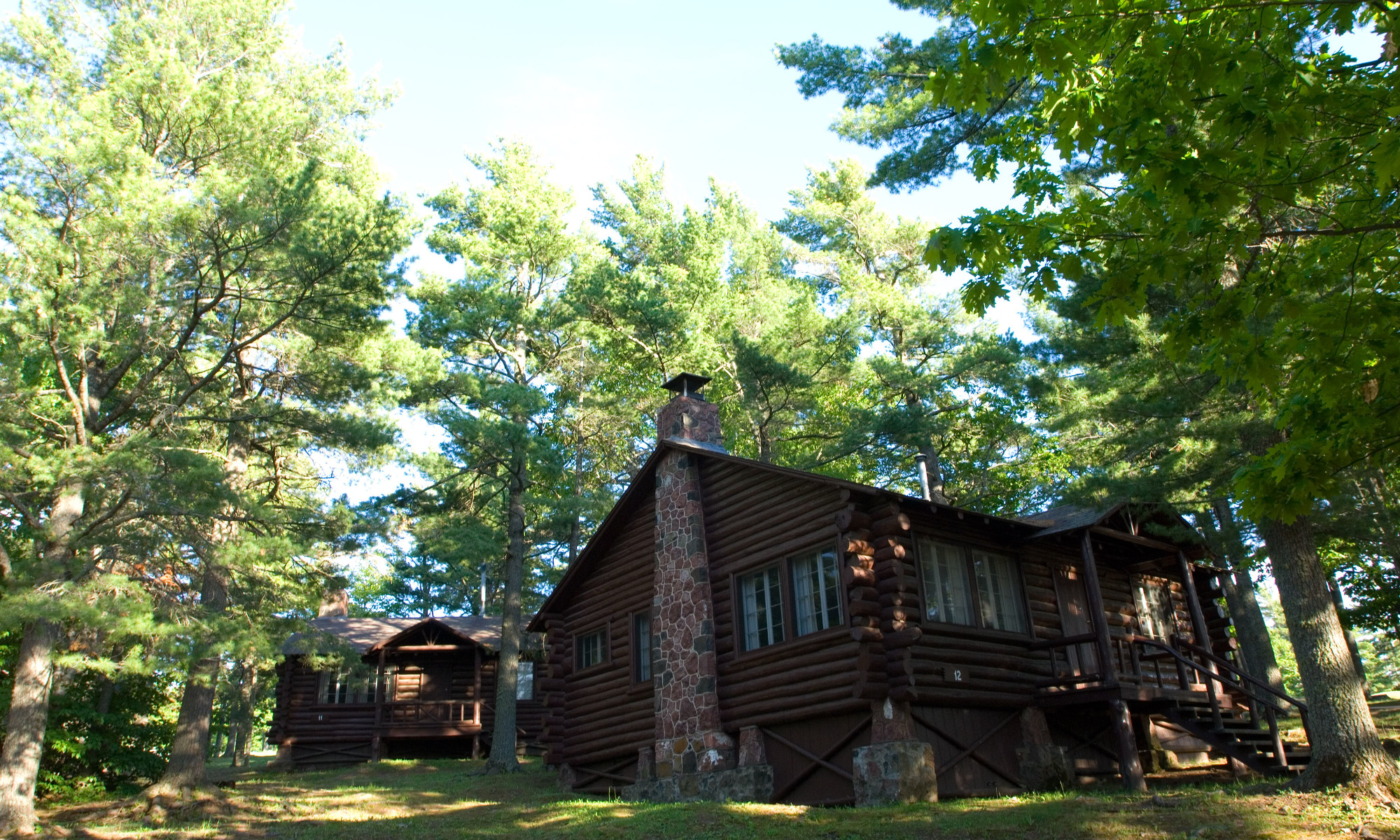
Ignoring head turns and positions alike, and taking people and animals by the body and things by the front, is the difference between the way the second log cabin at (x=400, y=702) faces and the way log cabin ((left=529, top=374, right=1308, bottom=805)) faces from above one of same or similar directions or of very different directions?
same or similar directions

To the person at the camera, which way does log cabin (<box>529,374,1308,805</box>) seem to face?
facing the viewer and to the right of the viewer

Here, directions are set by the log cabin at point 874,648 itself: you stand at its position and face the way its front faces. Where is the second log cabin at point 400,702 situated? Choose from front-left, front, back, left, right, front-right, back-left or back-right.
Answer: back

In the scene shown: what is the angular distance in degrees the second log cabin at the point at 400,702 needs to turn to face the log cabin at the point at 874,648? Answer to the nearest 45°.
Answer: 0° — it already faces it

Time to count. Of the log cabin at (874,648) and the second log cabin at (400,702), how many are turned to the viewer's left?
0

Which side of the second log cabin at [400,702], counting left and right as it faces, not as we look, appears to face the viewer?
front
